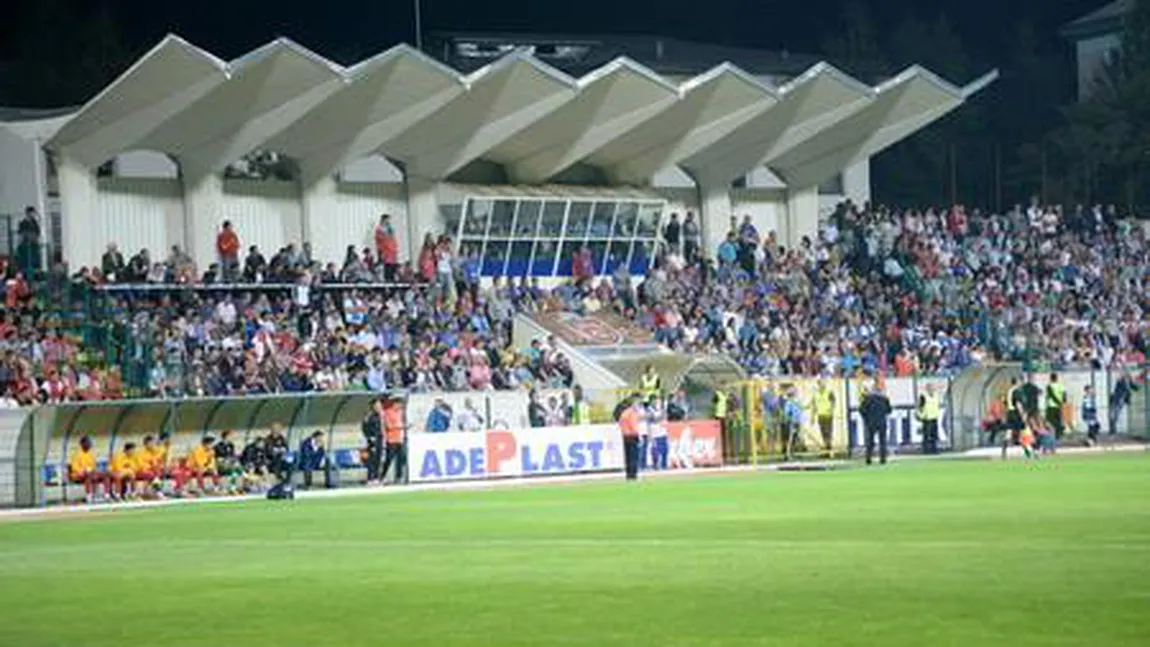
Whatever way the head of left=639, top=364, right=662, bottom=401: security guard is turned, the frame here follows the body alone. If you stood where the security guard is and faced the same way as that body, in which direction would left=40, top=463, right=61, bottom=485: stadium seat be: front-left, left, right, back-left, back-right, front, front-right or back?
front-right

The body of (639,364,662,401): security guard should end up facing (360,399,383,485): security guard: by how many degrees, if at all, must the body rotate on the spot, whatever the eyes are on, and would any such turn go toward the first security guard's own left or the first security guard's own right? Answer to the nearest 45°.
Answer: approximately 45° to the first security guard's own right

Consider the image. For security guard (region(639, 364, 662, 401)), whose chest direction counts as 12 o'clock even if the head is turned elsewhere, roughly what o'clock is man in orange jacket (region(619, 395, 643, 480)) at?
The man in orange jacket is roughly at 12 o'clock from the security guard.

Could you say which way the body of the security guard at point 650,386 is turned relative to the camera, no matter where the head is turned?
toward the camera

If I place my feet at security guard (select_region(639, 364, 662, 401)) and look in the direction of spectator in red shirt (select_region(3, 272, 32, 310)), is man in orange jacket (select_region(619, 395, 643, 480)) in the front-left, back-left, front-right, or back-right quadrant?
front-left

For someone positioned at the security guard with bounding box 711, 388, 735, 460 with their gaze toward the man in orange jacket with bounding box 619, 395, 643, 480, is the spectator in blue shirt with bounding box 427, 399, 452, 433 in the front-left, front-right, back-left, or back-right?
front-right

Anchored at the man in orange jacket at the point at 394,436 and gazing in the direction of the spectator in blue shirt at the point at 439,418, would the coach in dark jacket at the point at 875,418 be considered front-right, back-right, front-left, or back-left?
front-right

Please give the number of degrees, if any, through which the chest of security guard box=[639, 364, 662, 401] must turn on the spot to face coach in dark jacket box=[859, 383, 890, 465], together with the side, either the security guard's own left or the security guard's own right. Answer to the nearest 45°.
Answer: approximately 45° to the security guard's own left

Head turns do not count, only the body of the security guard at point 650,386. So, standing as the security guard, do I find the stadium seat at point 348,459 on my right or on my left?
on my right

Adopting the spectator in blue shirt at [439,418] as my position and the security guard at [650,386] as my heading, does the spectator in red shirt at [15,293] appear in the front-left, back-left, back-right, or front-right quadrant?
back-left

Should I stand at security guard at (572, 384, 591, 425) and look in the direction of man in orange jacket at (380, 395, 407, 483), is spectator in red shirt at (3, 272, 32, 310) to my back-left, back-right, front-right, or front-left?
front-right

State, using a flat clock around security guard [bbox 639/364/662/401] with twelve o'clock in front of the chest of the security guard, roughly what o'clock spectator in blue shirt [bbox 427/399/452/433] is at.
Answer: The spectator in blue shirt is roughly at 2 o'clock from the security guard.

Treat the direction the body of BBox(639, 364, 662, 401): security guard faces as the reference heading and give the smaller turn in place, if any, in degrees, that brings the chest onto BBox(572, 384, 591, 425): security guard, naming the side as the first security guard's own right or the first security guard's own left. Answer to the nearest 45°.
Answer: approximately 45° to the first security guard's own right

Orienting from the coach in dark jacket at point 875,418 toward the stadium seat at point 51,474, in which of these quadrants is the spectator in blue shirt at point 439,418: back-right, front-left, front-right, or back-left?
front-right
